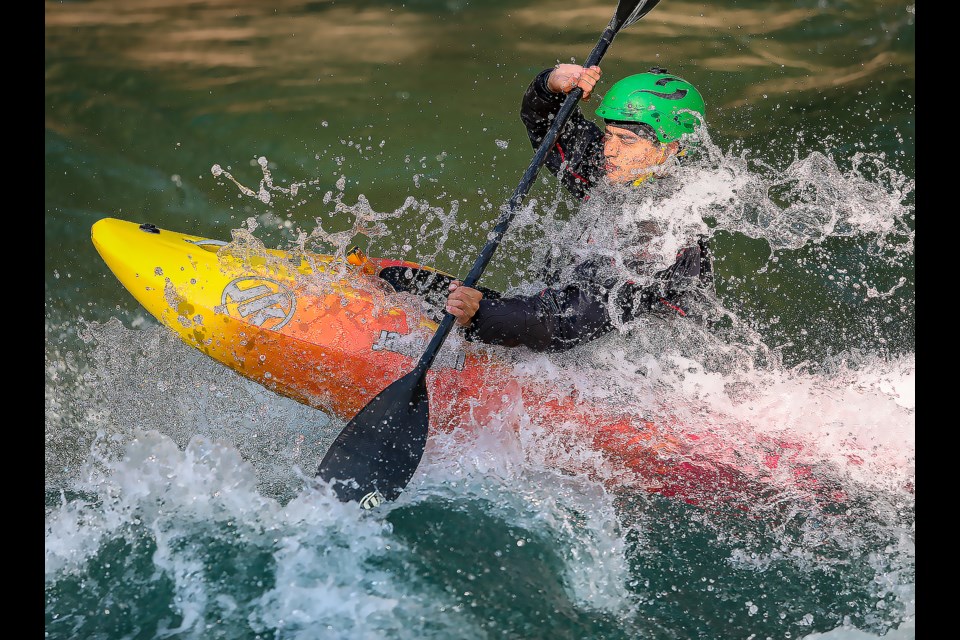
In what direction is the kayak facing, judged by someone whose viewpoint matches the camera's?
facing to the left of the viewer
